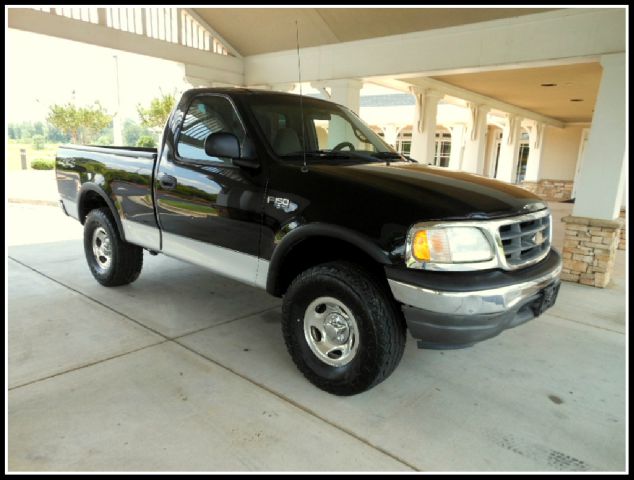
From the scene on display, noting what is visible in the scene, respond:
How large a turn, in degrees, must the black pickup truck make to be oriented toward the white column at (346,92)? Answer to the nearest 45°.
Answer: approximately 135° to its left

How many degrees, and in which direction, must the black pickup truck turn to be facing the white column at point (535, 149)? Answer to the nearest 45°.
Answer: approximately 90° to its left

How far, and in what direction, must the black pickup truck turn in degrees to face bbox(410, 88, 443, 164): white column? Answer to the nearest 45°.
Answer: approximately 135° to its left

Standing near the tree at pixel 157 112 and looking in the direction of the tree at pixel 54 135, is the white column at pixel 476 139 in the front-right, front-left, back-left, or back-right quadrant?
back-left

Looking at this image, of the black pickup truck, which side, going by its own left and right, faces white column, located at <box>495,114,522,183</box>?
left

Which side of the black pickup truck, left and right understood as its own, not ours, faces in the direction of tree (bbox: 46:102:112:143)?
back

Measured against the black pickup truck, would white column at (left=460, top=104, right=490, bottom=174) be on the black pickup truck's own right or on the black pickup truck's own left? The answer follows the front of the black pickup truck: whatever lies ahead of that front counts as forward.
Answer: on the black pickup truck's own left

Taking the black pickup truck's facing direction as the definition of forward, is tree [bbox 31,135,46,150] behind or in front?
behind

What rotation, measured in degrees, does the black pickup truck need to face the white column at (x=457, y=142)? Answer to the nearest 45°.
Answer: approximately 135° to its left

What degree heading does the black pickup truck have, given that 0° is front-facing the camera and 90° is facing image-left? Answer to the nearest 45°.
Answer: approximately 315°

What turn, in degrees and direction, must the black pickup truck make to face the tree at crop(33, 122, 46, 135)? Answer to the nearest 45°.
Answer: approximately 180°
